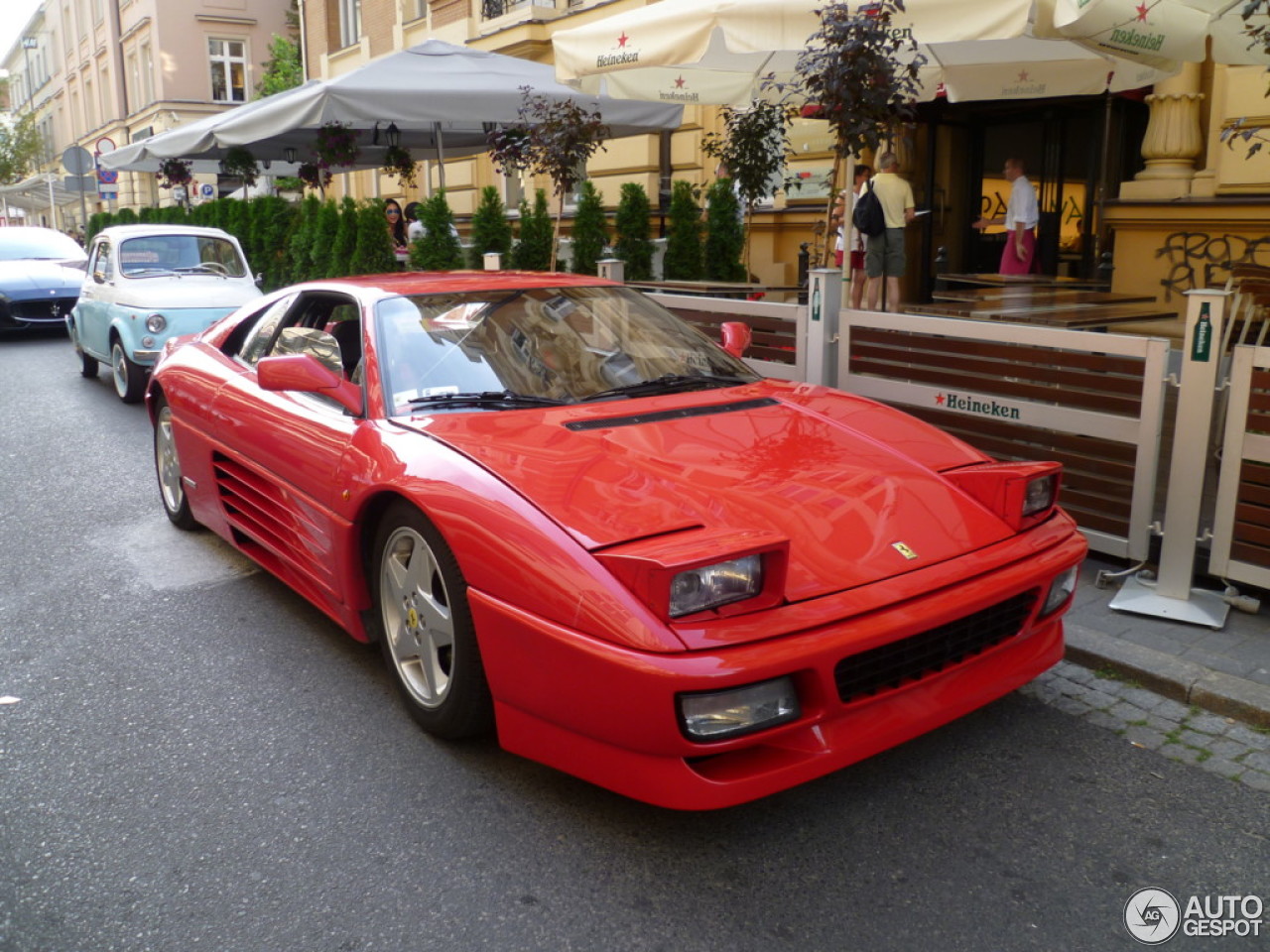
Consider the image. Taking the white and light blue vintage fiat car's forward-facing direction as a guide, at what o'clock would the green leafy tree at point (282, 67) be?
The green leafy tree is roughly at 8 o'clock from the white and light blue vintage fiat car.

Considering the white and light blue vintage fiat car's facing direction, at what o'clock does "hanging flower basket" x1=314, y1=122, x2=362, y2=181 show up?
The hanging flower basket is roughly at 9 o'clock from the white and light blue vintage fiat car.

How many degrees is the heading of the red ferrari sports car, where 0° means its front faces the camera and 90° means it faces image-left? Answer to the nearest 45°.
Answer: approximately 315°

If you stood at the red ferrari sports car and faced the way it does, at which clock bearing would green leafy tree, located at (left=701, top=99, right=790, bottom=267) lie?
The green leafy tree is roughly at 8 o'clock from the red ferrari sports car.

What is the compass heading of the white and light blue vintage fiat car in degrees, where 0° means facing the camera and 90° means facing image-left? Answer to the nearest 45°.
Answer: approximately 315°

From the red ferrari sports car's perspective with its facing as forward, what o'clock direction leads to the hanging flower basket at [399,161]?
The hanging flower basket is roughly at 7 o'clock from the red ferrari sports car.

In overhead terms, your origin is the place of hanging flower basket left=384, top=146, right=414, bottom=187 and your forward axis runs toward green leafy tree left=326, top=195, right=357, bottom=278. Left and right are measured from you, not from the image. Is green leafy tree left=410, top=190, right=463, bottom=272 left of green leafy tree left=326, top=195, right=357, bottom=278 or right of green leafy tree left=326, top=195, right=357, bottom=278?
left

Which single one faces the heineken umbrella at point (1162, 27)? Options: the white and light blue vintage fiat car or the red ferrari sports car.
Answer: the white and light blue vintage fiat car

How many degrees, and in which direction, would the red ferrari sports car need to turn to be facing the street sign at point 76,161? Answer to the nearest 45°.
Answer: approximately 180°

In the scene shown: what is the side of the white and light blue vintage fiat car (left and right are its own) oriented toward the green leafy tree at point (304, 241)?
left
